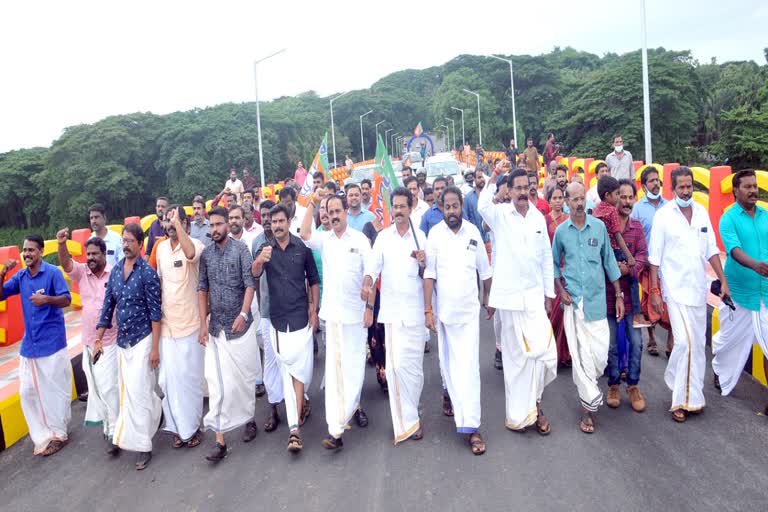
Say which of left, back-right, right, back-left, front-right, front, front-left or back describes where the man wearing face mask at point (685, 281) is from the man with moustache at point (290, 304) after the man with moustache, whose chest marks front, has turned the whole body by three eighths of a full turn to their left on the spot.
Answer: front-right

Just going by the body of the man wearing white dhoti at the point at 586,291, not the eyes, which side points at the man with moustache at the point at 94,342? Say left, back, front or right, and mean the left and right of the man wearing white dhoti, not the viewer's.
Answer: right

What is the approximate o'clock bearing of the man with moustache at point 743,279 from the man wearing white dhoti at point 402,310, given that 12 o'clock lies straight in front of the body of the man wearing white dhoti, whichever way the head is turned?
The man with moustache is roughly at 9 o'clock from the man wearing white dhoti.

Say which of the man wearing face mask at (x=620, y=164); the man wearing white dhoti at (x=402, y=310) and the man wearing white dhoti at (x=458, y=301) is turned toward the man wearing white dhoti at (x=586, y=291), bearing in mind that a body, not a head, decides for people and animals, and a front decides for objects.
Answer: the man wearing face mask

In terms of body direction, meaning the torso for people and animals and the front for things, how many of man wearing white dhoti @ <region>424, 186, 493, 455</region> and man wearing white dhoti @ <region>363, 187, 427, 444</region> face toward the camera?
2

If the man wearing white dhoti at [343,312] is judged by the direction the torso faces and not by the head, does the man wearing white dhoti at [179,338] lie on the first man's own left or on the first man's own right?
on the first man's own right

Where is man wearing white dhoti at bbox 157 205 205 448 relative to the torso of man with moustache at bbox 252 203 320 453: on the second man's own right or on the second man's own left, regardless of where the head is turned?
on the second man's own right

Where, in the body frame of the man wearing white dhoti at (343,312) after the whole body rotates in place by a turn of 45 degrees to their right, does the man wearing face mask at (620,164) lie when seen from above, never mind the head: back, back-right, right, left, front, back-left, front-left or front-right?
back

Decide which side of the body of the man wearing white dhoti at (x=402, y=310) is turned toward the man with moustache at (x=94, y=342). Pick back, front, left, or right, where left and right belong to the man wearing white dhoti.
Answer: right

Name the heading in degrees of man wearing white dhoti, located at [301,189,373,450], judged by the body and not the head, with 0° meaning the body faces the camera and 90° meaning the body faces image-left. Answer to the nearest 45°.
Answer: approximately 0°

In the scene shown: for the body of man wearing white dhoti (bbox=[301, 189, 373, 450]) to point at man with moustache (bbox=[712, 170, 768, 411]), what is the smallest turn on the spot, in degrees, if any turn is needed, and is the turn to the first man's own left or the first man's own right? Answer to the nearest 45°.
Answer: approximately 90° to the first man's own left

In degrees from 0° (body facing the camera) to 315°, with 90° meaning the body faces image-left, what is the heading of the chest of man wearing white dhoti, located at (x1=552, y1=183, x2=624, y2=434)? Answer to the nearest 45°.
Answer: approximately 0°

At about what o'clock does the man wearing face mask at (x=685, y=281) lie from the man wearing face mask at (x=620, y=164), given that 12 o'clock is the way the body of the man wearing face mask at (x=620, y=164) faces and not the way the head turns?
the man wearing face mask at (x=685, y=281) is roughly at 12 o'clock from the man wearing face mask at (x=620, y=164).
